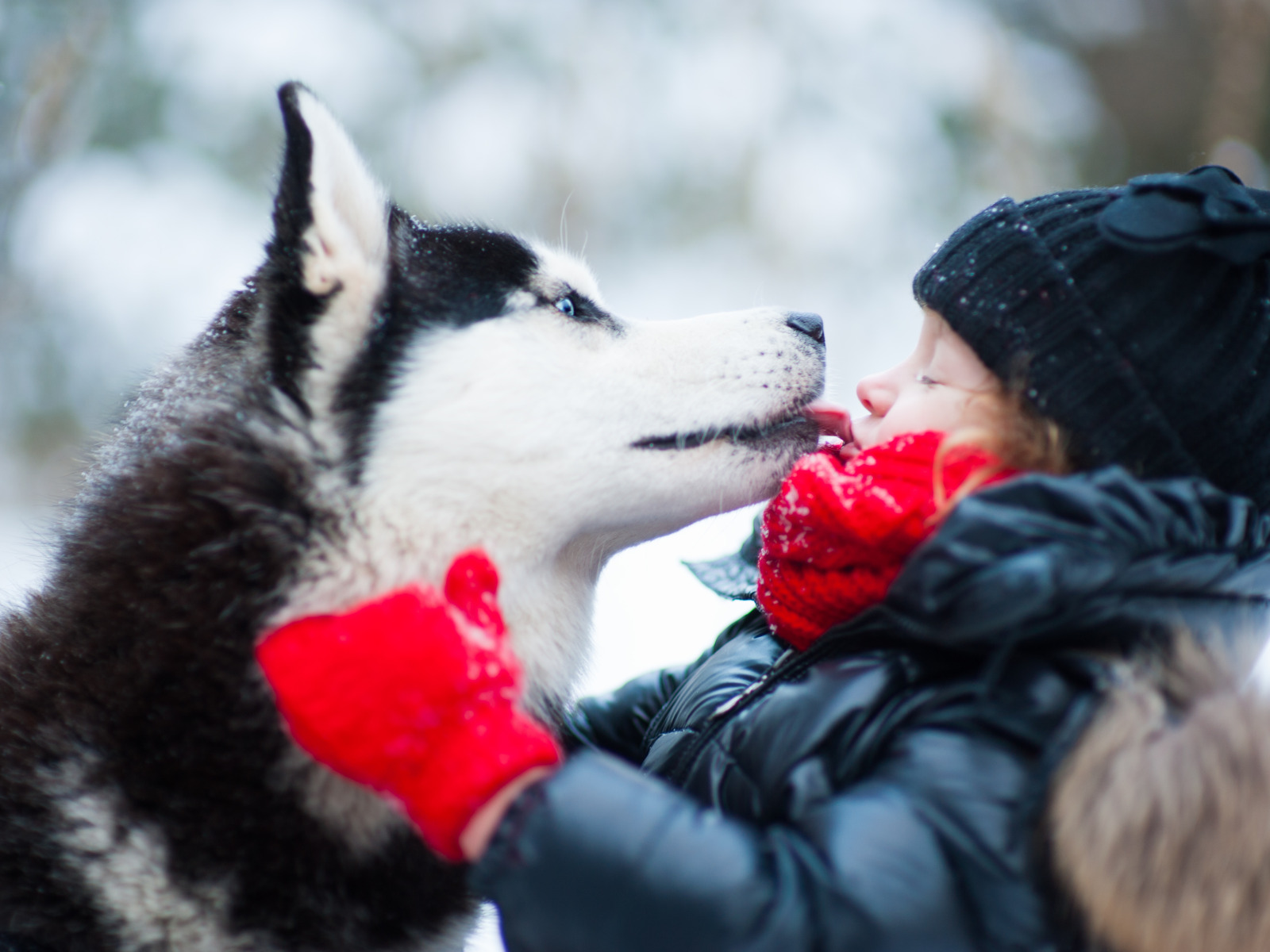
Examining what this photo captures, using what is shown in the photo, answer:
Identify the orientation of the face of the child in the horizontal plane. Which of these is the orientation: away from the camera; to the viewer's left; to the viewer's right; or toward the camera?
to the viewer's left

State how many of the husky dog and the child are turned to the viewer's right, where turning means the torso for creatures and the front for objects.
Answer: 1

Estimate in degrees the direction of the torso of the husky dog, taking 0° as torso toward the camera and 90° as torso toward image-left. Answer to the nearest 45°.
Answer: approximately 270°

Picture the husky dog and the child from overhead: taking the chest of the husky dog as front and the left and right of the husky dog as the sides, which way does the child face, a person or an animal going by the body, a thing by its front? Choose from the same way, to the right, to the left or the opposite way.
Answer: the opposite way

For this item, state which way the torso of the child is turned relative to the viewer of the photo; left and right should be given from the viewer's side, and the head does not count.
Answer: facing to the left of the viewer
